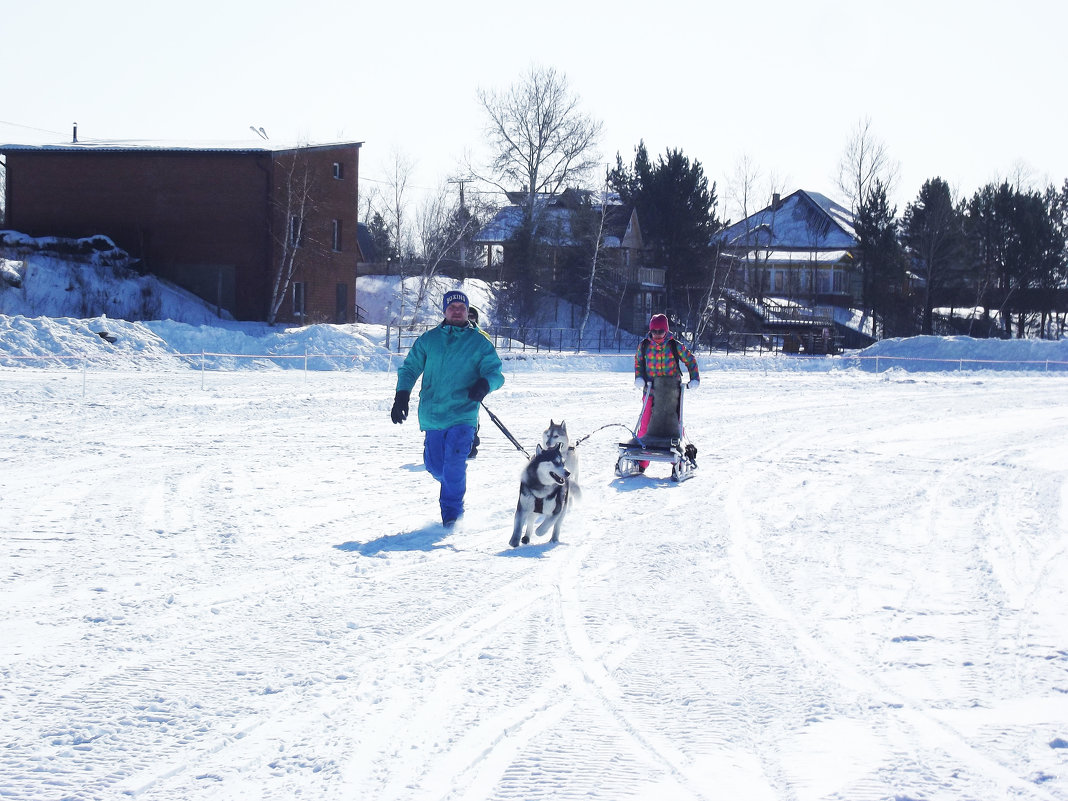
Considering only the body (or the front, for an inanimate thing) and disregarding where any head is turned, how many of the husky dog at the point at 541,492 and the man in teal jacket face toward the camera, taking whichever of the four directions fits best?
2

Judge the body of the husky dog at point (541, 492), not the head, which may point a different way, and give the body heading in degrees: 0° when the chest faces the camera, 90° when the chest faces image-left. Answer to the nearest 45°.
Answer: approximately 0°

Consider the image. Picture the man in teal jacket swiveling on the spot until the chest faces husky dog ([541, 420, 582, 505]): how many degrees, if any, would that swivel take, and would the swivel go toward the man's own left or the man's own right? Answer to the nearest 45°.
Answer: approximately 90° to the man's own left

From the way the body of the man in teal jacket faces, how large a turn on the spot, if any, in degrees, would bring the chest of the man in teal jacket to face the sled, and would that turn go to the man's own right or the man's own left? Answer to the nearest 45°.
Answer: approximately 135° to the man's own left

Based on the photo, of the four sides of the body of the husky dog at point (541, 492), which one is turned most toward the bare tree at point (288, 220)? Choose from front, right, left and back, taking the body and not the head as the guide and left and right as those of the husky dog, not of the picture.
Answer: back

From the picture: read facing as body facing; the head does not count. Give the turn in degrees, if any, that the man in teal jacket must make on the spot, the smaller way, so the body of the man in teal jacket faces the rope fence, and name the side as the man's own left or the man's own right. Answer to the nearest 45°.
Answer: approximately 180°

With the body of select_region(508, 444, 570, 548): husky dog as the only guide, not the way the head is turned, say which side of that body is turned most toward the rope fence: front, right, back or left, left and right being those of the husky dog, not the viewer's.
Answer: back

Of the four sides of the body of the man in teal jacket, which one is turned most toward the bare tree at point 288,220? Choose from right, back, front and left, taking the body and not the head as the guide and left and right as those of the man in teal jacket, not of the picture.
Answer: back
